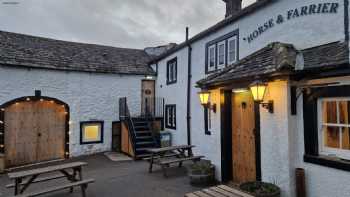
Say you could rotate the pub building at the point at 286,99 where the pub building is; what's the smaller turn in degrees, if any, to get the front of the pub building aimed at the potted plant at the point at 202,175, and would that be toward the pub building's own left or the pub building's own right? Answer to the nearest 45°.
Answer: approximately 90° to the pub building's own right

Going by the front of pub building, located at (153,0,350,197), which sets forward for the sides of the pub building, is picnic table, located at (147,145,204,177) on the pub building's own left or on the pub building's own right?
on the pub building's own right

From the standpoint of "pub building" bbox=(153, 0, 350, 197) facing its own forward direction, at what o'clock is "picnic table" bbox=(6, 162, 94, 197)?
The picnic table is roughly at 1 o'clock from the pub building.

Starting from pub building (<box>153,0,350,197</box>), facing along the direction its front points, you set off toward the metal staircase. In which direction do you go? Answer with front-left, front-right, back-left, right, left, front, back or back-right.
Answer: right

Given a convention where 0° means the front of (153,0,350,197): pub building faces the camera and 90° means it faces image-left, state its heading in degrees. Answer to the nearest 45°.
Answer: approximately 45°
